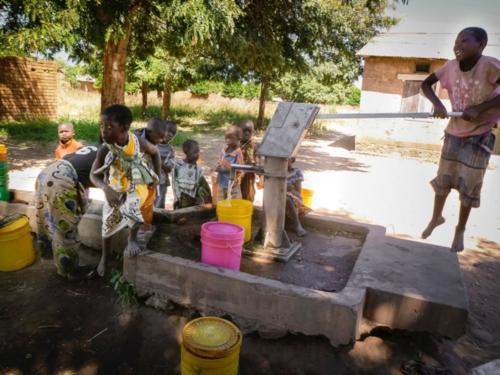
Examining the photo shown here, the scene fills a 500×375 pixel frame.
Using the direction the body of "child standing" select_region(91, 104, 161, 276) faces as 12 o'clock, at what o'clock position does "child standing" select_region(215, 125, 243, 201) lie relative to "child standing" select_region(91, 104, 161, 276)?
"child standing" select_region(215, 125, 243, 201) is roughly at 6 o'clock from "child standing" select_region(91, 104, 161, 276).

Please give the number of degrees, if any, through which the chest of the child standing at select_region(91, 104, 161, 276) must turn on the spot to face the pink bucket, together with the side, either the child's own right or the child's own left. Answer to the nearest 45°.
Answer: approximately 90° to the child's own left

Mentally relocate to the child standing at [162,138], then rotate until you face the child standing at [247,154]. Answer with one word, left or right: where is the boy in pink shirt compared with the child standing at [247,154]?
right

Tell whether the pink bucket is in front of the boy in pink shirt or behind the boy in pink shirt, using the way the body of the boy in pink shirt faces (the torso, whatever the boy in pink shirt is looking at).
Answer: in front

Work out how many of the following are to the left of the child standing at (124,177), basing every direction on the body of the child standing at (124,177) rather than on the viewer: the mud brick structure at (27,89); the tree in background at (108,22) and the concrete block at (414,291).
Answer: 1

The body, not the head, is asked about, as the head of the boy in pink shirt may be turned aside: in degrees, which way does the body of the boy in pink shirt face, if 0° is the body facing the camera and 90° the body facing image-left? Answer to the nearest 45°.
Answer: approximately 45°

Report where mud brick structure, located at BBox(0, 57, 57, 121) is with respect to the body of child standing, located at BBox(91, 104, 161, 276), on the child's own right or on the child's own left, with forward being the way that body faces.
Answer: on the child's own right

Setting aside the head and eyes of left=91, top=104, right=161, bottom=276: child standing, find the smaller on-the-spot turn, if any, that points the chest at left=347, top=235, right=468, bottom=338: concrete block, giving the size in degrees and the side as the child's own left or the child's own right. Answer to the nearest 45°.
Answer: approximately 90° to the child's own left

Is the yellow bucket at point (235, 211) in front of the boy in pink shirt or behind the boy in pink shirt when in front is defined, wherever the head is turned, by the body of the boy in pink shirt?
in front

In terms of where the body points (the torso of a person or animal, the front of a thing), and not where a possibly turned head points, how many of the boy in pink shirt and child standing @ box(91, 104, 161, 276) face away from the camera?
0

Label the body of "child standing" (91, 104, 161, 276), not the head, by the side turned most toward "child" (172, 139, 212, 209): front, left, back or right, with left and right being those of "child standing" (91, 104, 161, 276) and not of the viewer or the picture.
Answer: back

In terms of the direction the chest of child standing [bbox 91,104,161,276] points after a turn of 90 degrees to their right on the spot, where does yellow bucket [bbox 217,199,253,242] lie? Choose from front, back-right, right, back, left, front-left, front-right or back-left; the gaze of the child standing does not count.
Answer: back-right
